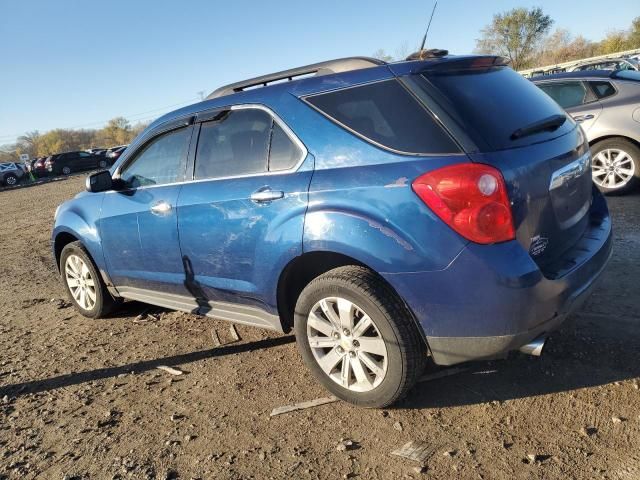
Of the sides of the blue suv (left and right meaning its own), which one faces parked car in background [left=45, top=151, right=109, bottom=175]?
front

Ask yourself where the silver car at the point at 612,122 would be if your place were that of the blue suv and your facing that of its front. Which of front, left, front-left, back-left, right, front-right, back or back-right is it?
right

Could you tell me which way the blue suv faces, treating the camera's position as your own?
facing away from the viewer and to the left of the viewer

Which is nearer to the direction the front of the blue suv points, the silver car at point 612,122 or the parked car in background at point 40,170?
the parked car in background

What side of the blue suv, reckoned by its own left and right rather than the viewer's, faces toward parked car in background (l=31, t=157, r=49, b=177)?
front

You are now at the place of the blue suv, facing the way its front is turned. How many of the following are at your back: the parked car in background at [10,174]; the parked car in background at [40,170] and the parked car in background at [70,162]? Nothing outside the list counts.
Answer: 0
